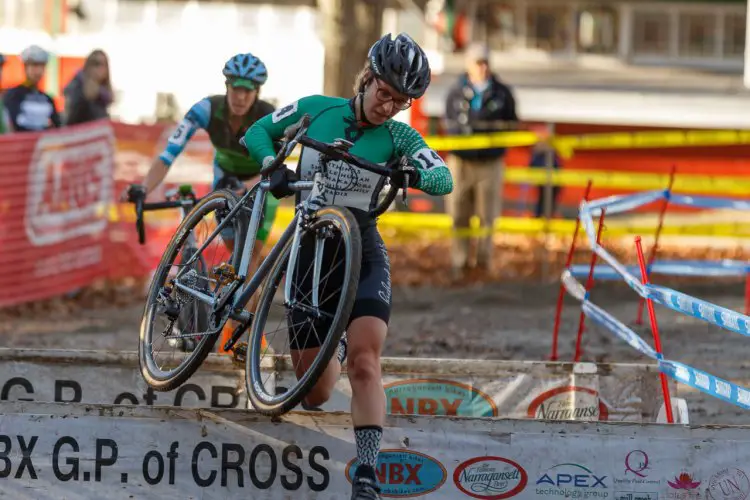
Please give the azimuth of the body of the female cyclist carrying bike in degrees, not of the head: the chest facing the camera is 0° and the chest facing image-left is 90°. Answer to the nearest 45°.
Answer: approximately 0°

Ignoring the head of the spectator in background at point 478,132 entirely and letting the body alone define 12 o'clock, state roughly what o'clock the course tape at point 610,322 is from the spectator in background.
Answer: The course tape is roughly at 12 o'clock from the spectator in background.

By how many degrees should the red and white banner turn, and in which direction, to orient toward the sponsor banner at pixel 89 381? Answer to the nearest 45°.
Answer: approximately 45° to its right

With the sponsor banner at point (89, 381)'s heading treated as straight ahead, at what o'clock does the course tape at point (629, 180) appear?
The course tape is roughly at 7 o'clock from the sponsor banner.

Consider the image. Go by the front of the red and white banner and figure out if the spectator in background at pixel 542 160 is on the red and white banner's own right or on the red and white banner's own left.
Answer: on the red and white banner's own left

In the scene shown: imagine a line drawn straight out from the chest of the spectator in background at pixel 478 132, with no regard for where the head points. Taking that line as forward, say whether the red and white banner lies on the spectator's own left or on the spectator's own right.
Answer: on the spectator's own right
